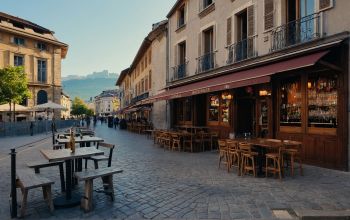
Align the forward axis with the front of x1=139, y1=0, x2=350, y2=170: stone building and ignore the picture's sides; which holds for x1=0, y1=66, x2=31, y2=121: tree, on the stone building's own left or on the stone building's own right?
on the stone building's own right

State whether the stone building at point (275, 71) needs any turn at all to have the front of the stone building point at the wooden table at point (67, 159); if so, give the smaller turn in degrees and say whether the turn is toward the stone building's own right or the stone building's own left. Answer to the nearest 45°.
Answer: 0° — it already faces it

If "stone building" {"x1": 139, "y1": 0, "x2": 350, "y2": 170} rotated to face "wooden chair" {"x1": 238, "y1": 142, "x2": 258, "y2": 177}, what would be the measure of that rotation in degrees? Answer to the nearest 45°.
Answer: approximately 45° to its left

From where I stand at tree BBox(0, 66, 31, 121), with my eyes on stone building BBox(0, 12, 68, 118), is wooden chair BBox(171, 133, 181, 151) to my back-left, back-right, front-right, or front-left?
back-right

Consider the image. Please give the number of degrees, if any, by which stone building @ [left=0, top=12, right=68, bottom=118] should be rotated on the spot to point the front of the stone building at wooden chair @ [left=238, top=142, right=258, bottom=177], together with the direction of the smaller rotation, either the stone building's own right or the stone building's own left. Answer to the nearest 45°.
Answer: approximately 45° to the stone building's own right

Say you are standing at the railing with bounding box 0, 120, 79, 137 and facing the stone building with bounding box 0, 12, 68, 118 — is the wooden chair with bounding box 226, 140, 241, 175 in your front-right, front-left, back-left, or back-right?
back-right

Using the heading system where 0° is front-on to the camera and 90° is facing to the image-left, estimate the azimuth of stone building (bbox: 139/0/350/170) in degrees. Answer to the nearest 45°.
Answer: approximately 45°

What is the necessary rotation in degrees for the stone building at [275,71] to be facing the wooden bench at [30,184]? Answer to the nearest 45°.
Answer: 0° — it already faces it

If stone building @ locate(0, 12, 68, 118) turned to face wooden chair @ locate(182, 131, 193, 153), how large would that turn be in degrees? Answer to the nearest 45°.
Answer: approximately 45° to its right
